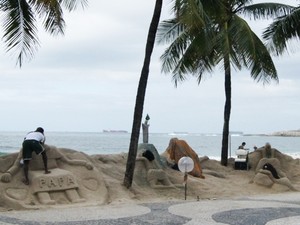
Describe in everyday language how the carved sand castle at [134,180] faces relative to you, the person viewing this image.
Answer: facing the viewer

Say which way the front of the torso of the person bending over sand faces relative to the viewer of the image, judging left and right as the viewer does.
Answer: facing away from the viewer and to the right of the viewer

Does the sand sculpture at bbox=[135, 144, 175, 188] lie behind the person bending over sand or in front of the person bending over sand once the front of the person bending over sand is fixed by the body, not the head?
in front
